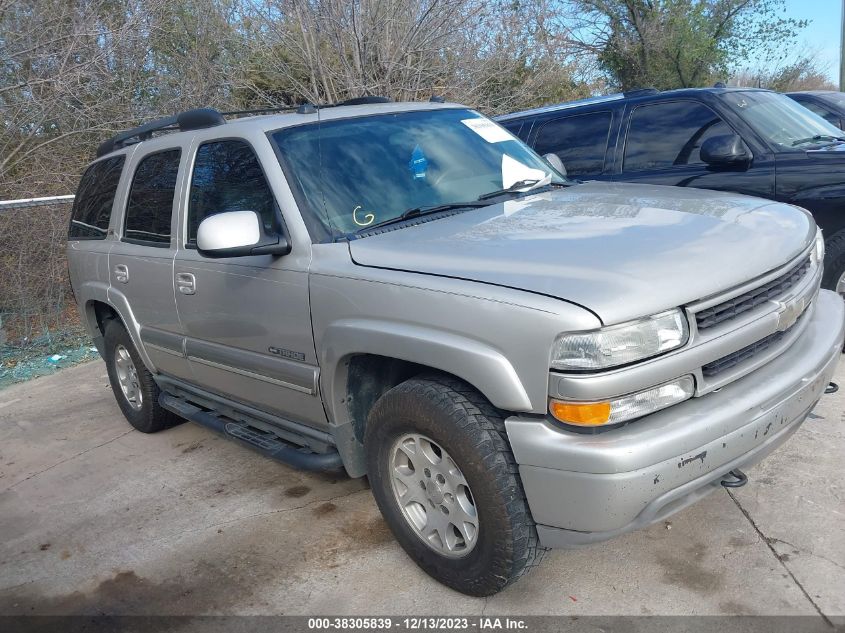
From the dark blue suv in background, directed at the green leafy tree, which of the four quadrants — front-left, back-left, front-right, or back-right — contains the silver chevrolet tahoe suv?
back-left

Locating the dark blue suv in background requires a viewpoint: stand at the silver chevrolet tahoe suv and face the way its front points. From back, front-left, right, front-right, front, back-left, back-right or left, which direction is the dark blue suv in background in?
left

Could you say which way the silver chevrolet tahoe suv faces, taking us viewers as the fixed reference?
facing the viewer and to the right of the viewer

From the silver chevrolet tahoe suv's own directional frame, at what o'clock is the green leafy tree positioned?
The green leafy tree is roughly at 8 o'clock from the silver chevrolet tahoe suv.

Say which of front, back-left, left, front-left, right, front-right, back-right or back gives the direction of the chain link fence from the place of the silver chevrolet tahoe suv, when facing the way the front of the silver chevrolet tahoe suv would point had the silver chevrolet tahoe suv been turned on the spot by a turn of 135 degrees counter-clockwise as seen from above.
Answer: front-left
